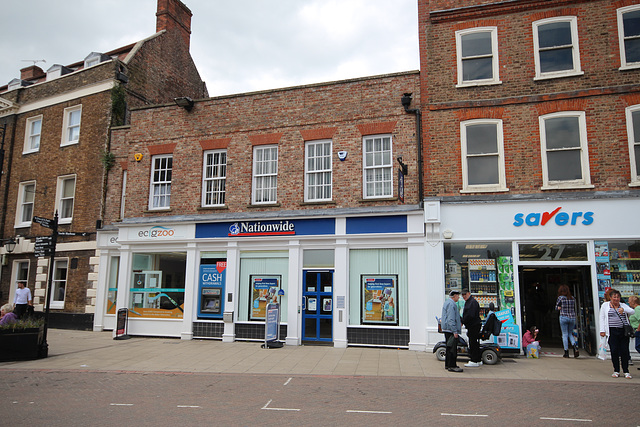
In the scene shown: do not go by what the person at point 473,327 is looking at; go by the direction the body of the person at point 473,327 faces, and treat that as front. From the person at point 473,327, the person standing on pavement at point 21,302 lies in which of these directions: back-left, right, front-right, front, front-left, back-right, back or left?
front

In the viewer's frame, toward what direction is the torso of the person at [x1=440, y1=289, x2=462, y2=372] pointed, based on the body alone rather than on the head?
to the viewer's right

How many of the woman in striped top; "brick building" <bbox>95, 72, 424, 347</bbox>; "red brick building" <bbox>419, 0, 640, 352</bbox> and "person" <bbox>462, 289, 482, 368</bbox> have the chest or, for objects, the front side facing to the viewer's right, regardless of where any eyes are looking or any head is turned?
0

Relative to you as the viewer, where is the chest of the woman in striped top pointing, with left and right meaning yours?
facing the viewer

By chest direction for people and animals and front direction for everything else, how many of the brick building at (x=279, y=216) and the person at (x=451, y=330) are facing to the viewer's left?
0

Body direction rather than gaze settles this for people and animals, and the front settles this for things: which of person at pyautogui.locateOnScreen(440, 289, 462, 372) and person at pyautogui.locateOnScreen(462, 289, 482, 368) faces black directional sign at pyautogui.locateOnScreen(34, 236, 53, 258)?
person at pyautogui.locateOnScreen(462, 289, 482, 368)

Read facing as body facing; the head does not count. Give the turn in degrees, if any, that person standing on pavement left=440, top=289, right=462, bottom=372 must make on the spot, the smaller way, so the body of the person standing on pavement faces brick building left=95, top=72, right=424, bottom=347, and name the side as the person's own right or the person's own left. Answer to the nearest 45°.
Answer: approximately 135° to the person's own left

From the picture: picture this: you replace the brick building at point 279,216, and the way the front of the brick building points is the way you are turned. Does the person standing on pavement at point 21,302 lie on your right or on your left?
on your right

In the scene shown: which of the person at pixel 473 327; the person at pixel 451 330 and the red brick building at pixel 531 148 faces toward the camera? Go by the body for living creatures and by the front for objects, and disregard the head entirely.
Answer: the red brick building

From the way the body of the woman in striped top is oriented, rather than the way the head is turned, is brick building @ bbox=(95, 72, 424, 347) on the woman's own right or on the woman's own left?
on the woman's own right

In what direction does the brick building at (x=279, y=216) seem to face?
toward the camera

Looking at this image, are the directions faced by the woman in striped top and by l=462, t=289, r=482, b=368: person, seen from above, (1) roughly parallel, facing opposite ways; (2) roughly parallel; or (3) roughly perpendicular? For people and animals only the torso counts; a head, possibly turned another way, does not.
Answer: roughly perpendicular
